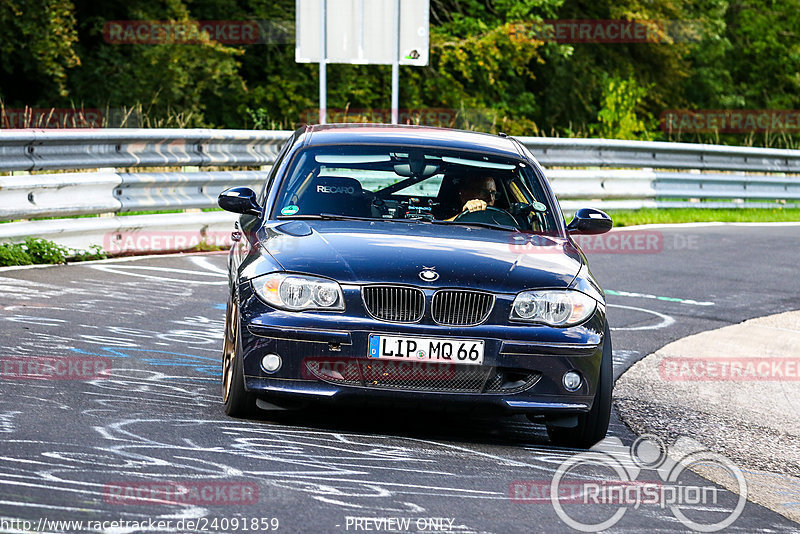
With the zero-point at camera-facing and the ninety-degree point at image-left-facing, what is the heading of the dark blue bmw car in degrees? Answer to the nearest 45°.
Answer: approximately 0°

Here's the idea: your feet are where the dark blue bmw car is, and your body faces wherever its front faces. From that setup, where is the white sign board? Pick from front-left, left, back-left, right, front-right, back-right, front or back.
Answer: back

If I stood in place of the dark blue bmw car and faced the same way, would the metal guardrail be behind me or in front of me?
behind
